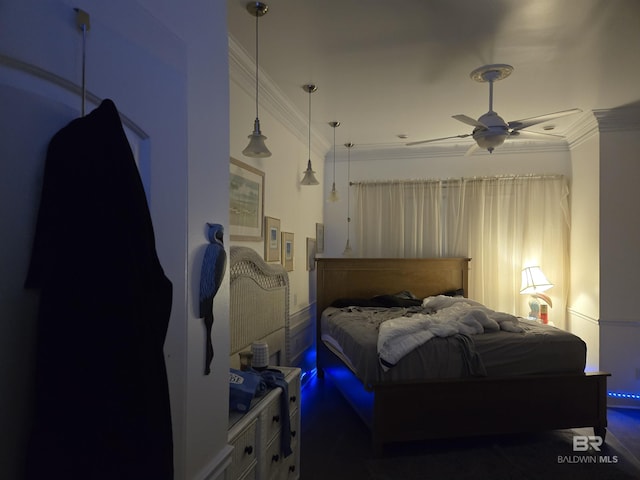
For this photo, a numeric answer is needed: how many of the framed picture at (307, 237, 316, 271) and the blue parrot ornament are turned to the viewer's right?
2

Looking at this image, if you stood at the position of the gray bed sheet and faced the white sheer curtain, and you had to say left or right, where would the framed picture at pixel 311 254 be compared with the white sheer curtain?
left

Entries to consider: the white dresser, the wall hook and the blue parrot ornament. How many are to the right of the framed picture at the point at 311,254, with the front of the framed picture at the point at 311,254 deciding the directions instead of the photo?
3

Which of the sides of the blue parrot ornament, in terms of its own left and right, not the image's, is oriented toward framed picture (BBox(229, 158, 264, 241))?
left

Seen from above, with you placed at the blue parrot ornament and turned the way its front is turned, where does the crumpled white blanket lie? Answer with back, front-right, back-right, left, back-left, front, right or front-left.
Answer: front-left

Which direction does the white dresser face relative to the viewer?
to the viewer's right

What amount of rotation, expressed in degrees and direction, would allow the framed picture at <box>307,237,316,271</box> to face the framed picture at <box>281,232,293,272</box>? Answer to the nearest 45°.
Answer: approximately 90° to its right

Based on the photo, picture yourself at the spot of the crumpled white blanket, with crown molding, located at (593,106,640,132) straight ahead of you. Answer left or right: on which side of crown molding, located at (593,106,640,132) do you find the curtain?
left

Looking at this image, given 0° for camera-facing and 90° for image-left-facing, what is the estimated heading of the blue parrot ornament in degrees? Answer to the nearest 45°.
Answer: approximately 270°

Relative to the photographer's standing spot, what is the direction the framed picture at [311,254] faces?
facing to the right of the viewer

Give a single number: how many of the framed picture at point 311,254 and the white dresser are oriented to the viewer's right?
2
